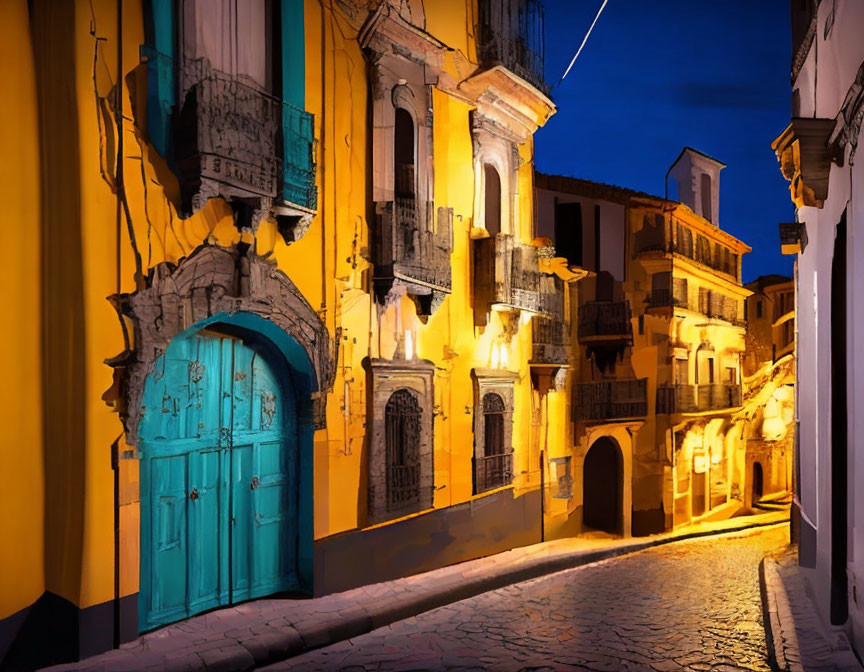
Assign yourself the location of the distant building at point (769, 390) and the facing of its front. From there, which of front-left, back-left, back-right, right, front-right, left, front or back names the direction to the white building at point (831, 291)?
front-left

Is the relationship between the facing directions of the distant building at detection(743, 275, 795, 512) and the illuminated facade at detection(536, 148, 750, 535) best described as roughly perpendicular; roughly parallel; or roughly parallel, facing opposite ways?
roughly perpendicular

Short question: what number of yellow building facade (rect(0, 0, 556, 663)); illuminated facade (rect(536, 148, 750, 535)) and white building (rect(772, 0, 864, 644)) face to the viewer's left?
1

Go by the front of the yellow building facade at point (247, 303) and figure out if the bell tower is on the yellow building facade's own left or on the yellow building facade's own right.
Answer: on the yellow building facade's own left

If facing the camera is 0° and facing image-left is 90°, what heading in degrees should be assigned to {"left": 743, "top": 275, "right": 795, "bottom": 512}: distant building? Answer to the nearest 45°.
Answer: approximately 45°

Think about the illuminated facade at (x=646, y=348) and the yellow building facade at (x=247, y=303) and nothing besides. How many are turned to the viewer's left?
0

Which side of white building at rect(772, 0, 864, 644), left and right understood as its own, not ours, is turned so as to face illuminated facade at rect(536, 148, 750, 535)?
right

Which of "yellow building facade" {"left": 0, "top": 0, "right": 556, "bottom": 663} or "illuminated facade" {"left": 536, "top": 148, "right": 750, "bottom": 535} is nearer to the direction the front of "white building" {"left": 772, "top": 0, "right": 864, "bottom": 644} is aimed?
the yellow building facade

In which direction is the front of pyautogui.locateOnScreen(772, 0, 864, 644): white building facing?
to the viewer's left

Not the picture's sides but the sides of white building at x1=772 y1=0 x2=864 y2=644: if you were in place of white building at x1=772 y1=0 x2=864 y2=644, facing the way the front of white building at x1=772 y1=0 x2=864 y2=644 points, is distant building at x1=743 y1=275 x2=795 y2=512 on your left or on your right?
on your right

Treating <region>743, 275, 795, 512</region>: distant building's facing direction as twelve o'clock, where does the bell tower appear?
The bell tower is roughly at 11 o'clock from the distant building.

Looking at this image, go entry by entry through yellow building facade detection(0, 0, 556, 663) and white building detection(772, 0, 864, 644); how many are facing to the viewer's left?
1

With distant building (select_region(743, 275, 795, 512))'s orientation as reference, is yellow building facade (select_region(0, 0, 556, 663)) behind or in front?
in front

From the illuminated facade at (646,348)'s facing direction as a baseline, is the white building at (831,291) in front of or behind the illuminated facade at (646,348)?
in front

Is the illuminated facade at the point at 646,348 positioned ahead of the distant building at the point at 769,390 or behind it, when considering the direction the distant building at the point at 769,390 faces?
ahead

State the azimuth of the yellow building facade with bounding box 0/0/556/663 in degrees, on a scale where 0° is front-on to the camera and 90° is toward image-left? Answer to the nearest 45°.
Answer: approximately 315°

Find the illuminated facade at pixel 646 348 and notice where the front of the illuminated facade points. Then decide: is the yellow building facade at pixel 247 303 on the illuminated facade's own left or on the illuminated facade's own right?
on the illuminated facade's own right

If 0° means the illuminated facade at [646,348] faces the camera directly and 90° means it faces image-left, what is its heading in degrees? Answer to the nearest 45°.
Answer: approximately 315°
